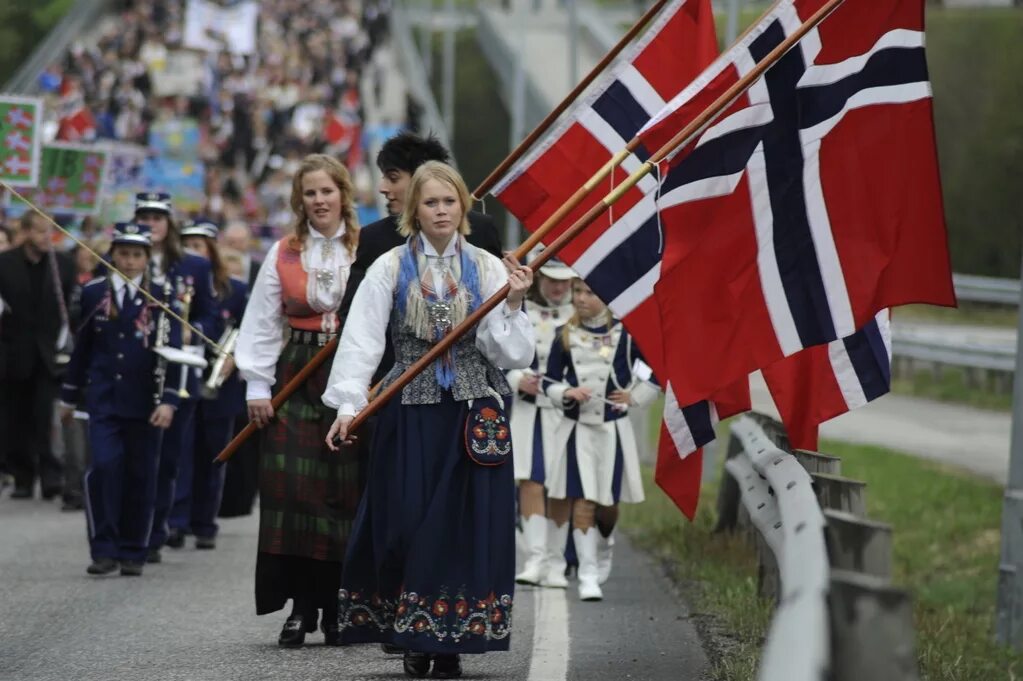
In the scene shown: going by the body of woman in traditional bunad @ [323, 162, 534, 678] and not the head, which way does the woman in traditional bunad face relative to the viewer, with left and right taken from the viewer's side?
facing the viewer

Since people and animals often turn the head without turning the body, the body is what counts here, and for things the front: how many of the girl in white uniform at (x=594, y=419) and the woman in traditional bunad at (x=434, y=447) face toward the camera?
2

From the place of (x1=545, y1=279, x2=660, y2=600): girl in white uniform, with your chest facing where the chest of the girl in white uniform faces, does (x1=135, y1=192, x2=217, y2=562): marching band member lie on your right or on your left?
on your right

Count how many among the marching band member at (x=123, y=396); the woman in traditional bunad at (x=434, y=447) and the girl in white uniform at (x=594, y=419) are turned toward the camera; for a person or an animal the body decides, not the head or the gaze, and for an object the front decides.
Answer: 3

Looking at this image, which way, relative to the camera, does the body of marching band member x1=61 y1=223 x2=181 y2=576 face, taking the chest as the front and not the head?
toward the camera

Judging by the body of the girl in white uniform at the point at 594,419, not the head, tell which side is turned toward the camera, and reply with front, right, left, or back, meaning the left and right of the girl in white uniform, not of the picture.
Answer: front
